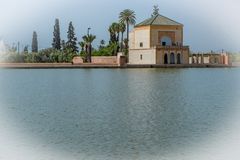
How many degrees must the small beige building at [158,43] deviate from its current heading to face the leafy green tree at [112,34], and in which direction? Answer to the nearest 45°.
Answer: approximately 90° to its right

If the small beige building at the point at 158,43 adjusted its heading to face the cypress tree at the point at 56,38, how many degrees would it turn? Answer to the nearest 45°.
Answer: approximately 90° to its right

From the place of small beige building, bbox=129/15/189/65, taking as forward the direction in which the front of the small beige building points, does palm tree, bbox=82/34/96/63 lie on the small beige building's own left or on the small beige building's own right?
on the small beige building's own right

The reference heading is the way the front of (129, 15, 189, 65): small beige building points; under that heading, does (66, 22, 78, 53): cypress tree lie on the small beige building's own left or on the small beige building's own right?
on the small beige building's own right

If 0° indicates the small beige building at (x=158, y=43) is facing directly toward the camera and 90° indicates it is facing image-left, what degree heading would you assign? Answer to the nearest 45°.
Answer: approximately 315°

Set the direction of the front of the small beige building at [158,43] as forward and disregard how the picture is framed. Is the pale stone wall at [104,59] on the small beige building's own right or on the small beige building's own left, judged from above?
on the small beige building's own right

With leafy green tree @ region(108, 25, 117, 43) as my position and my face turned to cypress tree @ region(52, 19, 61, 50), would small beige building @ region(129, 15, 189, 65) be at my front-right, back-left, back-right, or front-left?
back-left

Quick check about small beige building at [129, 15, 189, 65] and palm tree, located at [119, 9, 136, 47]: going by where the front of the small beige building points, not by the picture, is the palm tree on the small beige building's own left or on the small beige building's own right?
on the small beige building's own right
